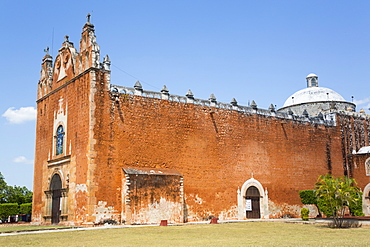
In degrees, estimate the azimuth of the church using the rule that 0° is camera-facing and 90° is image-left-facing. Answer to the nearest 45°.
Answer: approximately 45°

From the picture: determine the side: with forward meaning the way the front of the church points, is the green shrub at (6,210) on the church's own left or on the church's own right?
on the church's own right

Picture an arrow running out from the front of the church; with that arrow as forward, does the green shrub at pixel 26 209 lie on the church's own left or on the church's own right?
on the church's own right

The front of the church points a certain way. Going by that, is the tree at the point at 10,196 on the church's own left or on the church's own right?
on the church's own right
